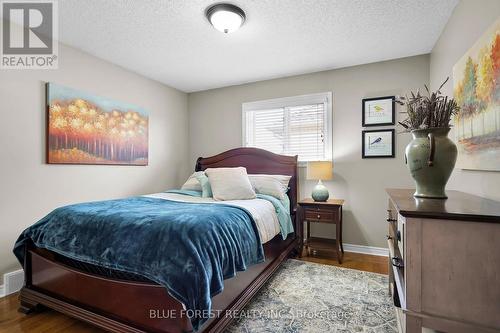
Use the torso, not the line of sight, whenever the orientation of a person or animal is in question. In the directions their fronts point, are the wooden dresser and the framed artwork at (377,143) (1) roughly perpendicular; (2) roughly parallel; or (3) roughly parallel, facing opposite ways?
roughly perpendicular

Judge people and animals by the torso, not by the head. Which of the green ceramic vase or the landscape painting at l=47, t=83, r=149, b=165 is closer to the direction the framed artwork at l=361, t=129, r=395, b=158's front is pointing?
the green ceramic vase

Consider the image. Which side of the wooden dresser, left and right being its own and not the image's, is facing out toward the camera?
left

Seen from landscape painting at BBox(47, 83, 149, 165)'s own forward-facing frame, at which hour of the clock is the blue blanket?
The blue blanket is roughly at 1 o'clock from the landscape painting.

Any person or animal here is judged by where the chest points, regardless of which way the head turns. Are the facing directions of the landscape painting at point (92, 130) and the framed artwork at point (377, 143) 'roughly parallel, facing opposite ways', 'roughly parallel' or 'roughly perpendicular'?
roughly perpendicular

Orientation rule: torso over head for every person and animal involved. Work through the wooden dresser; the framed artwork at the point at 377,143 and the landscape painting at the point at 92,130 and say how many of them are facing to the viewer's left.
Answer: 1

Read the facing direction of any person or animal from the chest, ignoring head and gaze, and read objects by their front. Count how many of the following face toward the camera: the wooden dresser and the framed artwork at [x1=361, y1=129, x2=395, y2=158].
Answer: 1

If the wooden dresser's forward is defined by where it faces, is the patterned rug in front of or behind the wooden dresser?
in front

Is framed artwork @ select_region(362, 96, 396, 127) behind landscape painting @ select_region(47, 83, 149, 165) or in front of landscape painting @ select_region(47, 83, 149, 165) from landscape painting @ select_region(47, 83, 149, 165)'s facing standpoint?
in front

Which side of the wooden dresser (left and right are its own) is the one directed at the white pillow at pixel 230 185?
front

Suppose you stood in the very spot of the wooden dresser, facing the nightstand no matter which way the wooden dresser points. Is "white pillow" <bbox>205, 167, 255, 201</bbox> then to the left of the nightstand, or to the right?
left
